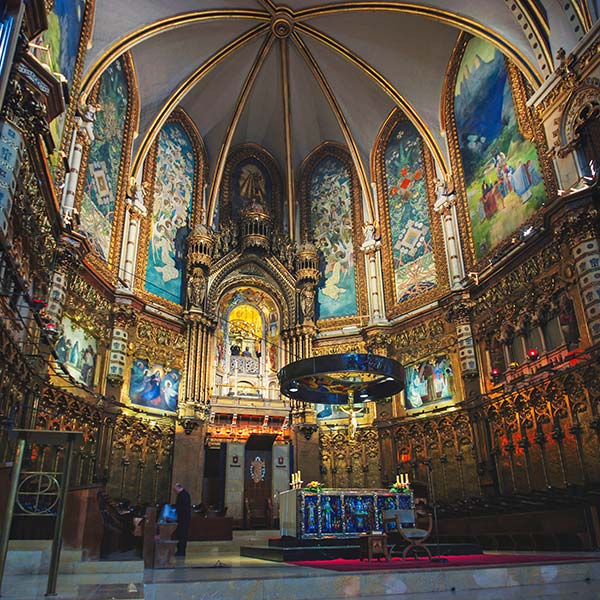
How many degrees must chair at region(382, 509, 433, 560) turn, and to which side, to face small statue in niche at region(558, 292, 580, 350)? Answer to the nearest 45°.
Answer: approximately 90° to its left

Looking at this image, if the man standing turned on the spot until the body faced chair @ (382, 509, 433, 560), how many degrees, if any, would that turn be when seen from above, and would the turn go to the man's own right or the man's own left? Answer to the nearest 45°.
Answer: approximately 135° to the man's own left

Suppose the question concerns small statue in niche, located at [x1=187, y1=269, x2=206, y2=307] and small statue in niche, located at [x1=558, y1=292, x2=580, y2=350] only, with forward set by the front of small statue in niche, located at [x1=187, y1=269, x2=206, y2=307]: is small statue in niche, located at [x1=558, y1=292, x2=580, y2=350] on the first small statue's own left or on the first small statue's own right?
on the first small statue's own left

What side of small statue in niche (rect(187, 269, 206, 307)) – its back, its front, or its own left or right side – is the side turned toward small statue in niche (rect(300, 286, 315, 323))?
left

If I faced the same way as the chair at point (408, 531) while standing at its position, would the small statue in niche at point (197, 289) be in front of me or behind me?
behind

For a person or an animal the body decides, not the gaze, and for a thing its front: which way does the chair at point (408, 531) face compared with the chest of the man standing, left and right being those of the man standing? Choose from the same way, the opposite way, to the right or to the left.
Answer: to the left

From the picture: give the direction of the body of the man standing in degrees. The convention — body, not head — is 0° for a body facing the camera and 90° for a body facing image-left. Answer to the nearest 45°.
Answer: approximately 90°

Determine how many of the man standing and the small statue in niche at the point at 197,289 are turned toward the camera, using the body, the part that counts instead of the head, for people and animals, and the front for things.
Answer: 1

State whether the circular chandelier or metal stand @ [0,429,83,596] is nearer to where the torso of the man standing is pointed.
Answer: the metal stand

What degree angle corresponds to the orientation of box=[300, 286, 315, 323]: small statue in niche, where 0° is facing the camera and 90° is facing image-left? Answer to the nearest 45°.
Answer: approximately 0°

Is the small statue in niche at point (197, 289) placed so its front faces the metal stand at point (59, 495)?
yes
